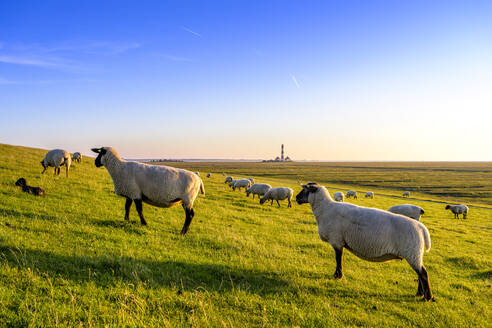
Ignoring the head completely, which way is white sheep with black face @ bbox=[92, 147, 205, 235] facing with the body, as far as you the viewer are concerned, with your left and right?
facing to the left of the viewer

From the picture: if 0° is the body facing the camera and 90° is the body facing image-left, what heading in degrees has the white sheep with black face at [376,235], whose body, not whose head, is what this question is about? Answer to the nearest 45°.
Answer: approximately 90°

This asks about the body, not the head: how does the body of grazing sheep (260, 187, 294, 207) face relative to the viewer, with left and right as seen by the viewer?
facing to the left of the viewer

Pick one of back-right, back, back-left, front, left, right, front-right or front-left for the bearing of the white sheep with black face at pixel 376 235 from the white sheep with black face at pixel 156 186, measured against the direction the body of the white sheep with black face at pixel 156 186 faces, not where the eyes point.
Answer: back-left
